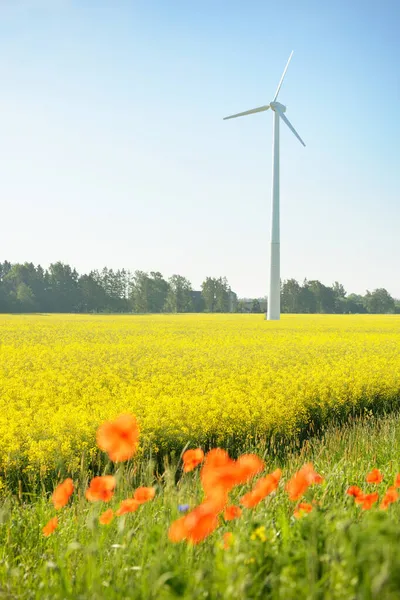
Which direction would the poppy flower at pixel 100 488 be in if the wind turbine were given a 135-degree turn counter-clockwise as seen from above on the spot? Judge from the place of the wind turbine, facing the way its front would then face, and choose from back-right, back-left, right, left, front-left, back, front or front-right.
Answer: right

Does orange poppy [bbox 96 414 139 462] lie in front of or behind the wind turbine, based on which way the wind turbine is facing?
in front

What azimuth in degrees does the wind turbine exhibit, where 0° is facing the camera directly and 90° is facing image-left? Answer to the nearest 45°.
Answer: approximately 45°
